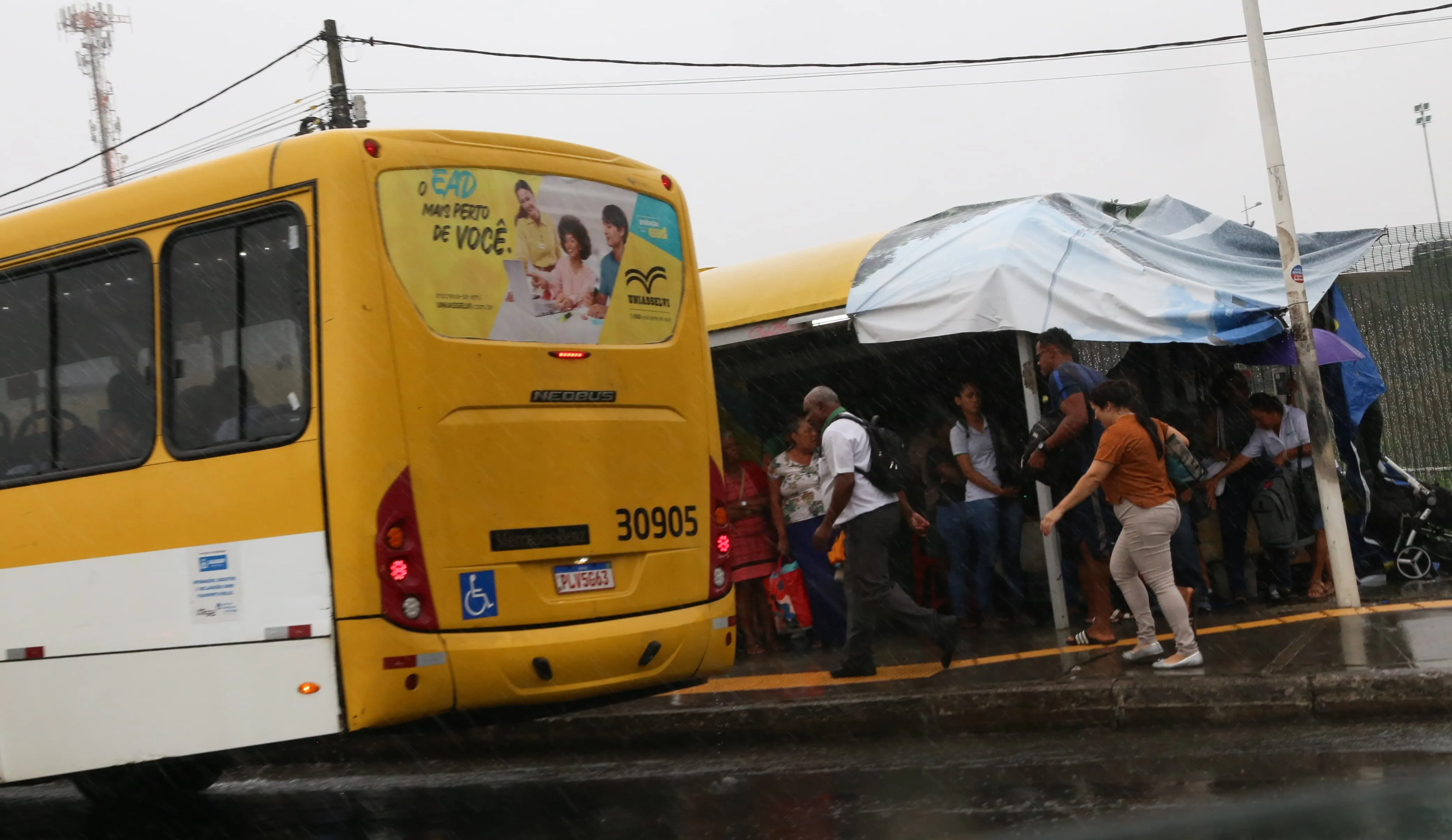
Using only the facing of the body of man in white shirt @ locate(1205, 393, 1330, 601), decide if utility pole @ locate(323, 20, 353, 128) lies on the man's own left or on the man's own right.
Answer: on the man's own right

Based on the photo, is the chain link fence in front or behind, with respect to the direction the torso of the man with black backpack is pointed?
behind

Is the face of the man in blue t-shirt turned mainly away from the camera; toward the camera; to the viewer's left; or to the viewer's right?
to the viewer's left

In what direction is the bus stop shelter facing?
toward the camera

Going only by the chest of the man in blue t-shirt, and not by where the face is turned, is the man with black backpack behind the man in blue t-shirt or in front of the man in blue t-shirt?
in front

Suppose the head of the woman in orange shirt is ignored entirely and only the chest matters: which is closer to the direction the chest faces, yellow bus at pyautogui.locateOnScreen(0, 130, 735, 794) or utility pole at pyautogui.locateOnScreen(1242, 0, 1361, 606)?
the yellow bus

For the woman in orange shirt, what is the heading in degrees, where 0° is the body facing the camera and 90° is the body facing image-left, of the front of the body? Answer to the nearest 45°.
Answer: approximately 90°

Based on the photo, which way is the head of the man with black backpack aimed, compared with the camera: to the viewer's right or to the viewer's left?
to the viewer's left

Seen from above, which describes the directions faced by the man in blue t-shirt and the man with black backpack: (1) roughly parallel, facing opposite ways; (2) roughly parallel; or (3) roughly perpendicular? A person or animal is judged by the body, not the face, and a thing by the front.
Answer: roughly parallel

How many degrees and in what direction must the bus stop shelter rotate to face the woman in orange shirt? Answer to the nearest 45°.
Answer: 0° — it already faces them

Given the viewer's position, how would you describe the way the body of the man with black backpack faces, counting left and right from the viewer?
facing to the left of the viewer

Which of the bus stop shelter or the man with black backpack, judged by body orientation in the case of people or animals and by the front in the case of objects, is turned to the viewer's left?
the man with black backpack

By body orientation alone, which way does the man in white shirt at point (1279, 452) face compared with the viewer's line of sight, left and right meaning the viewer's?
facing the viewer and to the left of the viewer

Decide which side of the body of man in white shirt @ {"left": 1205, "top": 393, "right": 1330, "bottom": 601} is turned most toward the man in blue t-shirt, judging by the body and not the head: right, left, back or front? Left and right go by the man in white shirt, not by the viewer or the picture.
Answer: front

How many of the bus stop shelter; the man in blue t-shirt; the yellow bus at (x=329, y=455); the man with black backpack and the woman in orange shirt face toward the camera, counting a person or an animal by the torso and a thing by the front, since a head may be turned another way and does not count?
1

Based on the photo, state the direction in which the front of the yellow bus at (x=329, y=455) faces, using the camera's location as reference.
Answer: facing away from the viewer and to the left of the viewer

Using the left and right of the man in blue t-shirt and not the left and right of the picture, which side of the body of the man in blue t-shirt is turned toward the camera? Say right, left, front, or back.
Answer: left

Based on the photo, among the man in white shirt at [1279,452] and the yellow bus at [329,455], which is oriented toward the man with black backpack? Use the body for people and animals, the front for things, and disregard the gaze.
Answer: the man in white shirt
